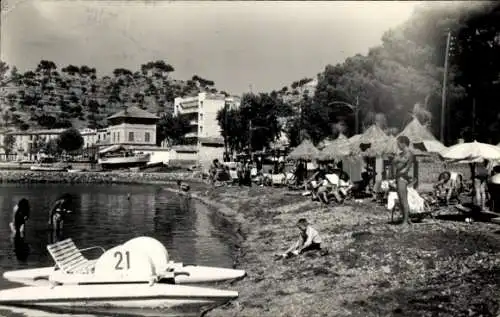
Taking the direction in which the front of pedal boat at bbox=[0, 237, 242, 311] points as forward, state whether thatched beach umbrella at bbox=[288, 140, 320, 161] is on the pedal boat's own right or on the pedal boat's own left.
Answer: on the pedal boat's own left

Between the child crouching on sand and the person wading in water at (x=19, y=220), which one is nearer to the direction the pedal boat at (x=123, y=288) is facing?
the child crouching on sand

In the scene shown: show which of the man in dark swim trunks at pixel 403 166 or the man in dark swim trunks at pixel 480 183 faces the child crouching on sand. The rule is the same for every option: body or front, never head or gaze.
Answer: the man in dark swim trunks at pixel 403 166

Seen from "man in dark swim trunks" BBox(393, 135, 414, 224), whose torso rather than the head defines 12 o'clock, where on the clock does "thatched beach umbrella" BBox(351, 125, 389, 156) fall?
The thatched beach umbrella is roughly at 3 o'clock from the man in dark swim trunks.

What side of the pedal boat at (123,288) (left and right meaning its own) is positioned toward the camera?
right
